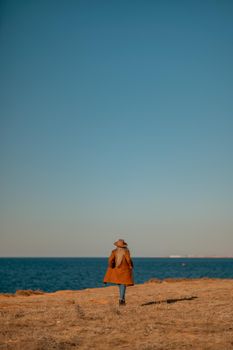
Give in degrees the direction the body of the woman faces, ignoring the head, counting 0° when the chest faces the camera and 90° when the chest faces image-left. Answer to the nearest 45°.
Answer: approximately 180°
